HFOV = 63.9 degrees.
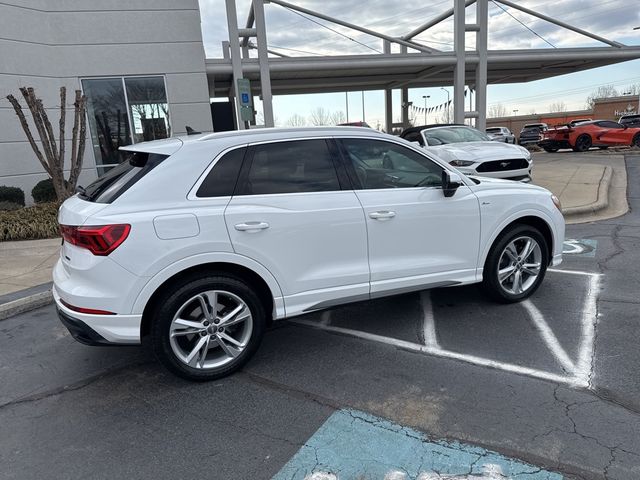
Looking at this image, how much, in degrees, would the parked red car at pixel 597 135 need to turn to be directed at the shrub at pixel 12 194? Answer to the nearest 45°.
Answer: approximately 180°

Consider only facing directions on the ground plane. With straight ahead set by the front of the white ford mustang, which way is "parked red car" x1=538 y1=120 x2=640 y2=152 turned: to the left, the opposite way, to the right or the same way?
to the left

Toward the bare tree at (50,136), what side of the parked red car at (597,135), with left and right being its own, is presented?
back

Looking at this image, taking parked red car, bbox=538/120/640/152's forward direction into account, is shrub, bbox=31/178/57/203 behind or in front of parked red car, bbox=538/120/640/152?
behind

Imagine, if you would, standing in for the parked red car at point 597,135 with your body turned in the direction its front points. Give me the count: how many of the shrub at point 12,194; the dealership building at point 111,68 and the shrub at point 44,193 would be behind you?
3

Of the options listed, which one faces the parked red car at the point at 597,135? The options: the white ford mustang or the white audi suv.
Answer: the white audi suv

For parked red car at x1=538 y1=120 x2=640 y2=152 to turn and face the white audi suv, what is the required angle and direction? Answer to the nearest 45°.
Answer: approximately 135° to its right

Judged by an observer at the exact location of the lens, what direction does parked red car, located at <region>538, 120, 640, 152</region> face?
facing away from the viewer and to the right of the viewer

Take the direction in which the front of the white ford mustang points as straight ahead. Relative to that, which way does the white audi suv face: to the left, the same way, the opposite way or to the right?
to the left

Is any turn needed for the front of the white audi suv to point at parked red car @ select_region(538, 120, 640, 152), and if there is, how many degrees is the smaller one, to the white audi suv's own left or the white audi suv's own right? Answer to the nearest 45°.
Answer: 0° — it already faces it

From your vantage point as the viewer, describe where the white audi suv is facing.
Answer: facing away from the viewer and to the right of the viewer
